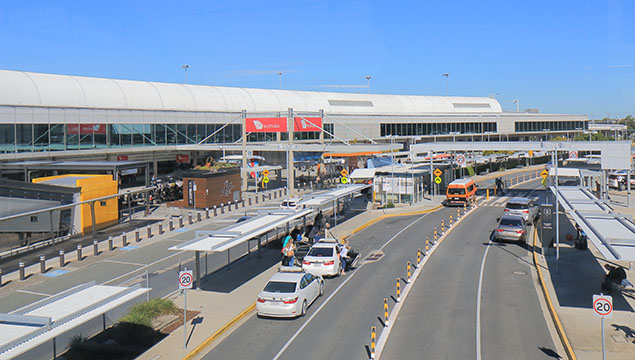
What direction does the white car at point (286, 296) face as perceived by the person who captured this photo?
facing away from the viewer and to the right of the viewer

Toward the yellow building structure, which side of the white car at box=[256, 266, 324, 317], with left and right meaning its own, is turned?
left
